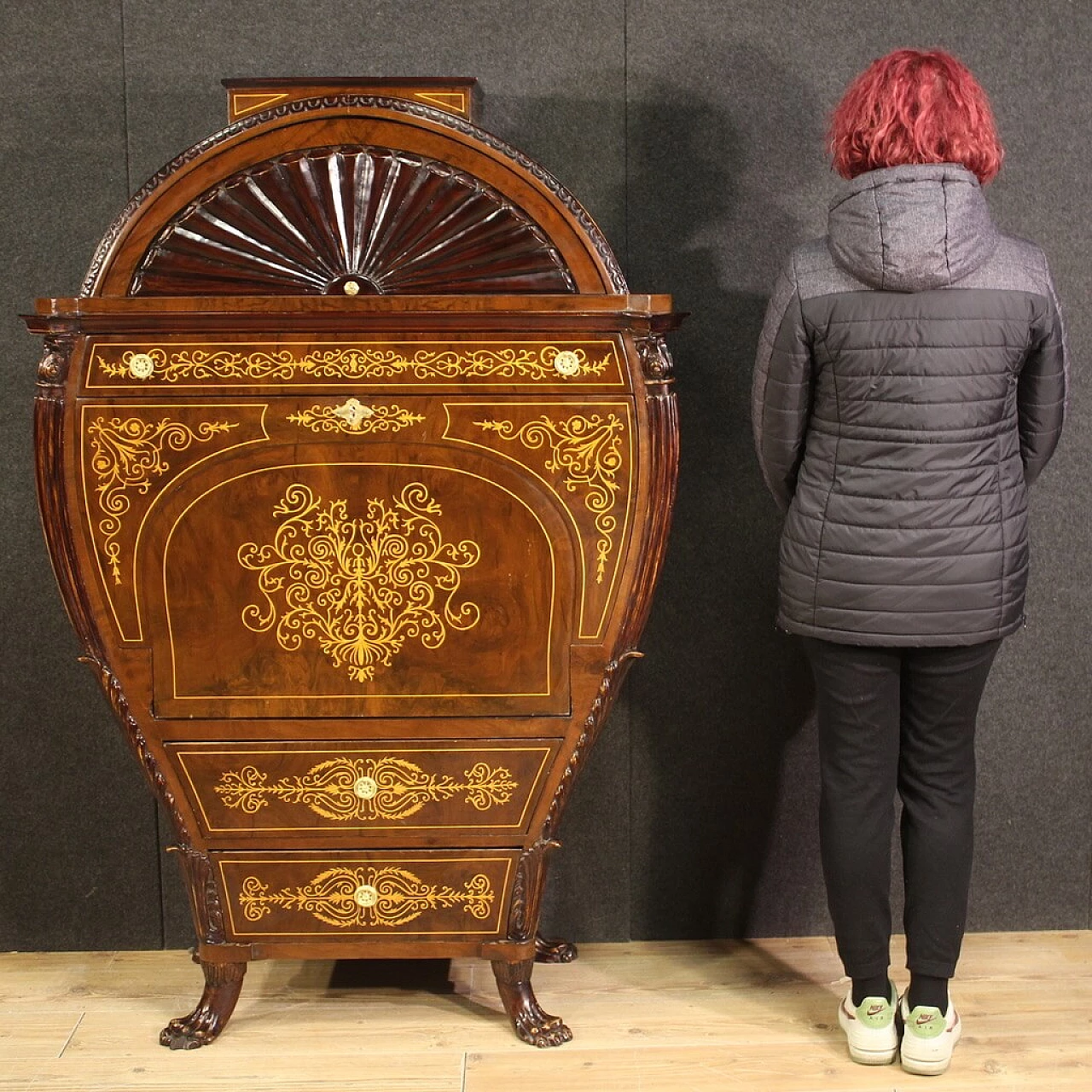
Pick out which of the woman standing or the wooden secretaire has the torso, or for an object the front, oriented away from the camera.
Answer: the woman standing

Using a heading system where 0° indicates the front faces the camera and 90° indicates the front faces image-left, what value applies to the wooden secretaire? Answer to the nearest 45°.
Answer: approximately 0°

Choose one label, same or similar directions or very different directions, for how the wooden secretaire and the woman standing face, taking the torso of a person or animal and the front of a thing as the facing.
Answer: very different directions

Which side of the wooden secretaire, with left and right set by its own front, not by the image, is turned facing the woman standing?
left

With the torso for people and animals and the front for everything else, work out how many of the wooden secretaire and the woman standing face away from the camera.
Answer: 1

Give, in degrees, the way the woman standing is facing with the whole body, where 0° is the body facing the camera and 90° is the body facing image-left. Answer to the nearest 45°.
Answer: approximately 180°

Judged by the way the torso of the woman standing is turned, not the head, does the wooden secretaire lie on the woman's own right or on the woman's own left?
on the woman's own left

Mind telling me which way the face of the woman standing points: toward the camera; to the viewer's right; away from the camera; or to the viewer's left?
away from the camera
